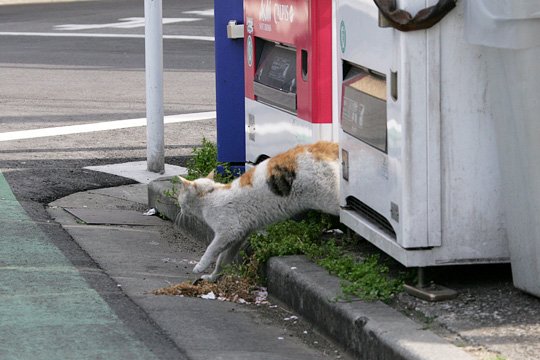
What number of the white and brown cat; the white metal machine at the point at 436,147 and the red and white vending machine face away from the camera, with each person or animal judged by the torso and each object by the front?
0

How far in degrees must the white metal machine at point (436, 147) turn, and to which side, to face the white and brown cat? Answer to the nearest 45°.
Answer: approximately 90° to its right

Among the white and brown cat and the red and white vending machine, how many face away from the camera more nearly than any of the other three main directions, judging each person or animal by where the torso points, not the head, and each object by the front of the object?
0

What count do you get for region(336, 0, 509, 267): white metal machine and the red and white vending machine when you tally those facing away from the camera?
0

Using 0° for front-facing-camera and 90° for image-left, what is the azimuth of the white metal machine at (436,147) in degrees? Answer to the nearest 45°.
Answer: approximately 45°

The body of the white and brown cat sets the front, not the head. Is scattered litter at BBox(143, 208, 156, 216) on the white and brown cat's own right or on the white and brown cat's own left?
on the white and brown cat's own right

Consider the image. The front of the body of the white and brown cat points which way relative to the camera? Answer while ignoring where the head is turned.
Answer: to the viewer's left

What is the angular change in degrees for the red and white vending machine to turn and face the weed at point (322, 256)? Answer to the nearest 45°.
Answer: approximately 45° to its left

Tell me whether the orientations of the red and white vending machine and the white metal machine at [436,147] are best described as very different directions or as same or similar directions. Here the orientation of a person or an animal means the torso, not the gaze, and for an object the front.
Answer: same or similar directions

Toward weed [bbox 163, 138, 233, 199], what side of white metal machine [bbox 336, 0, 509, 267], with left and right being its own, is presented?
right

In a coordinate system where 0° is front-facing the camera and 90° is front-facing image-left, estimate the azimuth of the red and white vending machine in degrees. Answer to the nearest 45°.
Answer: approximately 45°

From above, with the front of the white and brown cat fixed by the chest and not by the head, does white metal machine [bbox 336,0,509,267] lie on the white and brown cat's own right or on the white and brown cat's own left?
on the white and brown cat's own left

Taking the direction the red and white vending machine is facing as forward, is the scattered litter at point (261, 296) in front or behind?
in front
